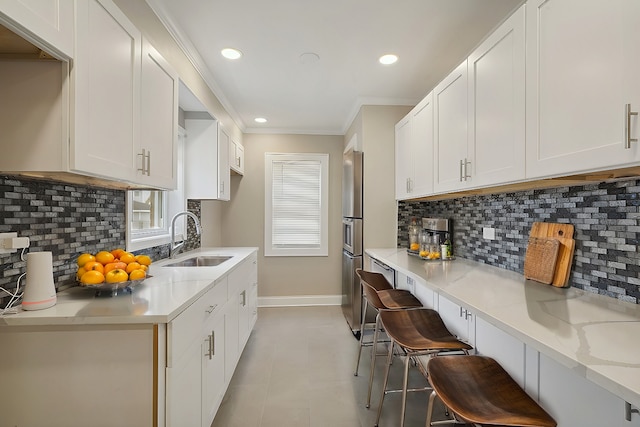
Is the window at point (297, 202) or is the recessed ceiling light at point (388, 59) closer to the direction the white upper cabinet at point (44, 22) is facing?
the recessed ceiling light

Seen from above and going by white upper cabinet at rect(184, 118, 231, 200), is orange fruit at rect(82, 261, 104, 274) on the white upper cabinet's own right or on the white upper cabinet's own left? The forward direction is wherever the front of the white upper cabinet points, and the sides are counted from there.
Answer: on the white upper cabinet's own right

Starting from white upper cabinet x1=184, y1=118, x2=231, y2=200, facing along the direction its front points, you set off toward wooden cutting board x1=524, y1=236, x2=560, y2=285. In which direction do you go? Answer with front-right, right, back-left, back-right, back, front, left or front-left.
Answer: front-right

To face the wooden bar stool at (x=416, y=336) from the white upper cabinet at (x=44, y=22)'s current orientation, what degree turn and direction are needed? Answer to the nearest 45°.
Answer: approximately 45° to its left

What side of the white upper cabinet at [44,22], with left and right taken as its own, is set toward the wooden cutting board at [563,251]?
front

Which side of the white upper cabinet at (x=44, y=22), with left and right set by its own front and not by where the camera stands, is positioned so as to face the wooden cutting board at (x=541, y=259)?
front

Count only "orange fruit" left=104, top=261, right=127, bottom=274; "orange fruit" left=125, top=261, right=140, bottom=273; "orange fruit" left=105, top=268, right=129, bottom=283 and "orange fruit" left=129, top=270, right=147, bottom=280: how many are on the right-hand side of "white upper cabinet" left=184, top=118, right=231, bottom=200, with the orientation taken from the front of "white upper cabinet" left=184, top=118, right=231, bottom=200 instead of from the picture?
4

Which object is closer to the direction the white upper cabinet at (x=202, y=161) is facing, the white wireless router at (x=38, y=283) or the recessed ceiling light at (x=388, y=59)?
the recessed ceiling light

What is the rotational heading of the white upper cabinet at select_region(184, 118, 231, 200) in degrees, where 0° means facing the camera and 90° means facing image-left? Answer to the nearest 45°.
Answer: approximately 270°

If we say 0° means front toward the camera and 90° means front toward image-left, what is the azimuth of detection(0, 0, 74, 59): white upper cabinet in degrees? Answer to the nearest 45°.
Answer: approximately 315°

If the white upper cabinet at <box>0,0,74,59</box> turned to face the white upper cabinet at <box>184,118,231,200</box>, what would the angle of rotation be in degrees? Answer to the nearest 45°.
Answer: approximately 90° to its left

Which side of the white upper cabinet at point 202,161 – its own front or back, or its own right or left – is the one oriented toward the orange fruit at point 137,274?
right

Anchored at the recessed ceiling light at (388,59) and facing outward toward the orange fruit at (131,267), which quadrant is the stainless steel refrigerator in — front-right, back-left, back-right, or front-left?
back-right

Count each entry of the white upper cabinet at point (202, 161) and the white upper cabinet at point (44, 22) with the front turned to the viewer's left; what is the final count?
0
